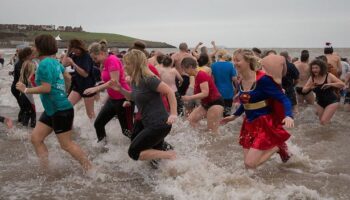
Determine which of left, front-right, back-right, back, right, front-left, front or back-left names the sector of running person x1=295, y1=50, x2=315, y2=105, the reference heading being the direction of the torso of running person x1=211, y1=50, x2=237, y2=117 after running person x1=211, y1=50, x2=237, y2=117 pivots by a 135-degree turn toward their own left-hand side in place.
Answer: back

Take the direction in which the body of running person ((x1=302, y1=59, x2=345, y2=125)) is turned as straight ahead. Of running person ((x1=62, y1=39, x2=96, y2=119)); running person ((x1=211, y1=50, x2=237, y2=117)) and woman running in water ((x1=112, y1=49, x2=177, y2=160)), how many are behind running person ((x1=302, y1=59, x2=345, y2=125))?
0

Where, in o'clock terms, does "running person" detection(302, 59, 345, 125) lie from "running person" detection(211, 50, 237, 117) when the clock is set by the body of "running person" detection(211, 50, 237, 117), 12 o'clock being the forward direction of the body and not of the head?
"running person" detection(302, 59, 345, 125) is roughly at 3 o'clock from "running person" detection(211, 50, 237, 117).

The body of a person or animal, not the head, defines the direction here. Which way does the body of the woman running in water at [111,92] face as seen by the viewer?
to the viewer's left

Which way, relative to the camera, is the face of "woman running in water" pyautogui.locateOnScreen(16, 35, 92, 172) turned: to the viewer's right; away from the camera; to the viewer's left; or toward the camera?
away from the camera

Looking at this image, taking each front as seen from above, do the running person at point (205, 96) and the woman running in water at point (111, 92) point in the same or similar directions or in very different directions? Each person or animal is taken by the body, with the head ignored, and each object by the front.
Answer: same or similar directions

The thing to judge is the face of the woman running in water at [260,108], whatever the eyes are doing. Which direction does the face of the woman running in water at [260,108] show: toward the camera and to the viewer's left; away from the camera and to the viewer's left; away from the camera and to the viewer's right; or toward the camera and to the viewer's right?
toward the camera and to the viewer's left

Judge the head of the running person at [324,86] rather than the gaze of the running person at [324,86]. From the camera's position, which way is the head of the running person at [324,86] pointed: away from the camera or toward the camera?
toward the camera

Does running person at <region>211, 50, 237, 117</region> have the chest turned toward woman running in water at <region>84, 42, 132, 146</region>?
no

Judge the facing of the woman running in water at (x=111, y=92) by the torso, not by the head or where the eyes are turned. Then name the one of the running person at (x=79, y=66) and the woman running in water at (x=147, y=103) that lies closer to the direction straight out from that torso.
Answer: the running person

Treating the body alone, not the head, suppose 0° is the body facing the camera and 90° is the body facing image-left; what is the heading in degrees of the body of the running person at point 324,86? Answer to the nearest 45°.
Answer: approximately 45°

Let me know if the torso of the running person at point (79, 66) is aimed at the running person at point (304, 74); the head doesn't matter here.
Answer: no

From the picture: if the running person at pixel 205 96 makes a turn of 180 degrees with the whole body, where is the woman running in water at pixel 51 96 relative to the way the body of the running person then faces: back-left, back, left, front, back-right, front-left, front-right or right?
back-right

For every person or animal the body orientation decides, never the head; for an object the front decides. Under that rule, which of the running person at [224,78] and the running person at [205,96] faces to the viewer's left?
the running person at [205,96]
